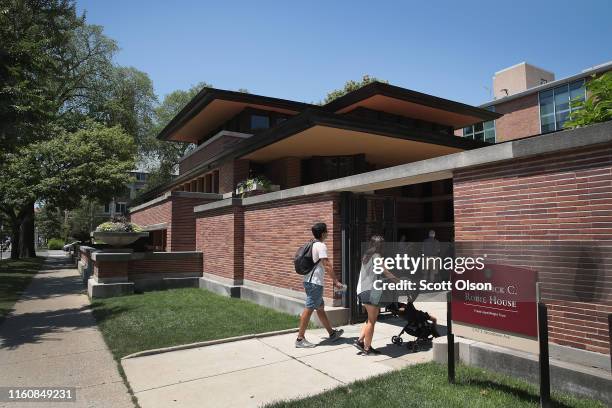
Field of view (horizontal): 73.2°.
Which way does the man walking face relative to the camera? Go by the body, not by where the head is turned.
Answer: to the viewer's right

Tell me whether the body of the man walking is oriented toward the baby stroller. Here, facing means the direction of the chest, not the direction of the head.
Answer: yes

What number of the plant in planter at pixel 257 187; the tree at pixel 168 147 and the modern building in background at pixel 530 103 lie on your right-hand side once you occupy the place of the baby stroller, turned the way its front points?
0

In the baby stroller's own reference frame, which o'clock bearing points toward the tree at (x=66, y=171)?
The tree is roughly at 7 o'clock from the baby stroller.

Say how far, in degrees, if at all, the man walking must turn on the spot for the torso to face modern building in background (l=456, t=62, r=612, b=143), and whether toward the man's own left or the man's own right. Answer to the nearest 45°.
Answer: approximately 45° to the man's own left

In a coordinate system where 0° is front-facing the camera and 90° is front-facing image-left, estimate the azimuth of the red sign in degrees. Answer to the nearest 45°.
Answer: approximately 45°

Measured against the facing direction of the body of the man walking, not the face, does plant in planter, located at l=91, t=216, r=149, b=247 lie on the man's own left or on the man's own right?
on the man's own left

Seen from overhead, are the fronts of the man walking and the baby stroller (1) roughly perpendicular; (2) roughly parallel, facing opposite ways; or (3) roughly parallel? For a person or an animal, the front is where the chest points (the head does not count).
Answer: roughly parallel

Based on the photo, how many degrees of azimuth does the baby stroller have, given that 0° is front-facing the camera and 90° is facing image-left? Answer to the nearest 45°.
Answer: approximately 270°

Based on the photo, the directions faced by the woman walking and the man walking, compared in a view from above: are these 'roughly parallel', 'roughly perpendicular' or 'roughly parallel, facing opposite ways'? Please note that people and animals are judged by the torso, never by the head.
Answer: roughly parallel

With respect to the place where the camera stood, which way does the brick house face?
facing the viewer and to the left of the viewer

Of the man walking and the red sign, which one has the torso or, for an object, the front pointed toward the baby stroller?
the man walking

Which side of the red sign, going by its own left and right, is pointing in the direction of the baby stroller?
right

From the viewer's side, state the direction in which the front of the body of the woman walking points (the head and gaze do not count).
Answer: to the viewer's right
